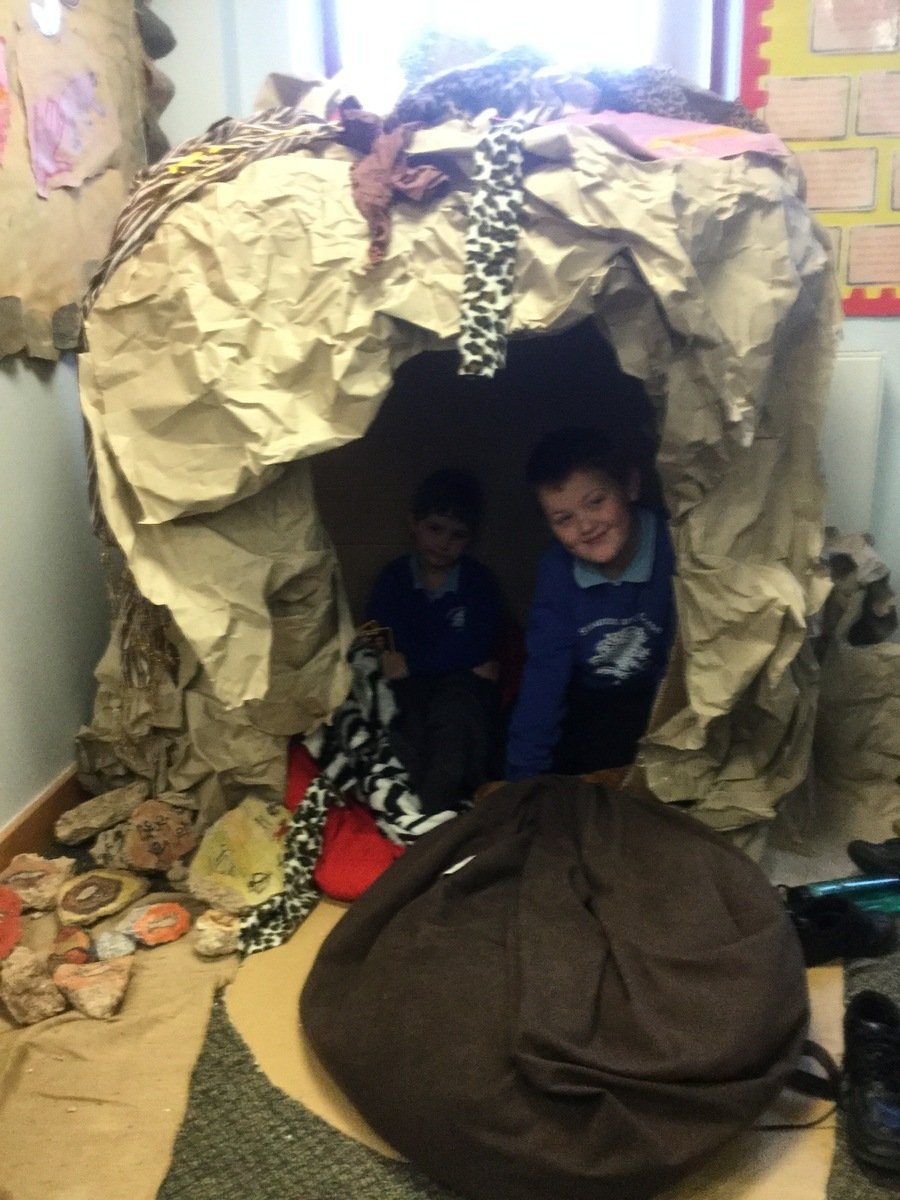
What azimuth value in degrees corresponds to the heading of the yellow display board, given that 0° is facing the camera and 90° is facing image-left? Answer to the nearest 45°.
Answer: approximately 0°
